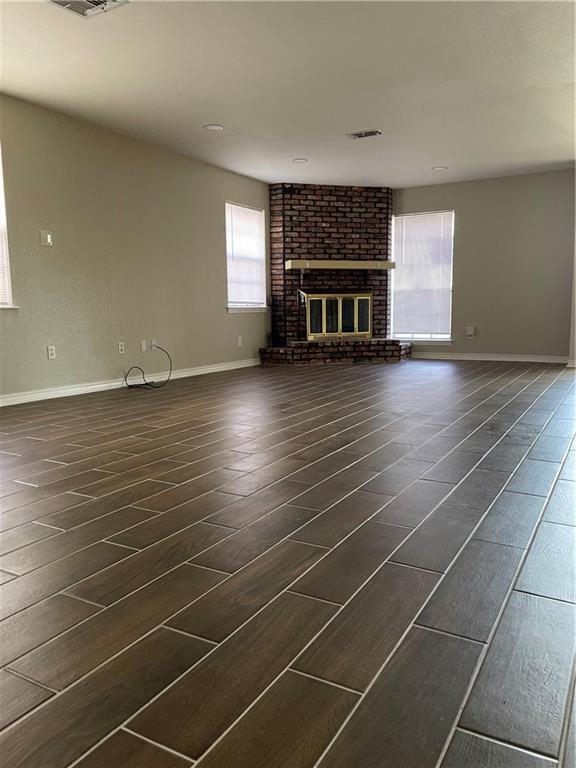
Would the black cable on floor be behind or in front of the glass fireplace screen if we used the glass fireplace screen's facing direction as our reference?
in front

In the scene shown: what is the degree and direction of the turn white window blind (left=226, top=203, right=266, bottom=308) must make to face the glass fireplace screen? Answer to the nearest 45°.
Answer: approximately 45° to its left

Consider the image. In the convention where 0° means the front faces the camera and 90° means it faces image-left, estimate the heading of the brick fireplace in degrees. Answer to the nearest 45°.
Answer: approximately 0°

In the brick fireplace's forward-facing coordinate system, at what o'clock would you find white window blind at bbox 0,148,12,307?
The white window blind is roughly at 1 o'clock from the brick fireplace.

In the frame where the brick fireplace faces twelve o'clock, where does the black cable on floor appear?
The black cable on floor is roughly at 1 o'clock from the brick fireplace.

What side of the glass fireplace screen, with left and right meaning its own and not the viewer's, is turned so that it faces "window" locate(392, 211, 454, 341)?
left

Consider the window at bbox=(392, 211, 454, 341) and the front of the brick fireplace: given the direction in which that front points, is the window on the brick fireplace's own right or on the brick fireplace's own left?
on the brick fireplace's own left

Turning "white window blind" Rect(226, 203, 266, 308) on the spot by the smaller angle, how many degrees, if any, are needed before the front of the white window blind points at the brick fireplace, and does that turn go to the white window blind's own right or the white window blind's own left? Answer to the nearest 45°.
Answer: approximately 45° to the white window blind's own left

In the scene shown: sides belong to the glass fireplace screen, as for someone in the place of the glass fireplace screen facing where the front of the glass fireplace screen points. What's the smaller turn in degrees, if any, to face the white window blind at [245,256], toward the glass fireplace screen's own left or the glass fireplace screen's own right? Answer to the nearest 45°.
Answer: approximately 90° to the glass fireplace screen's own right

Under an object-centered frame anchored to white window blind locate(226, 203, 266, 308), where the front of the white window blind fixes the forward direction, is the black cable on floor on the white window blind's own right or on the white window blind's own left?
on the white window blind's own right
